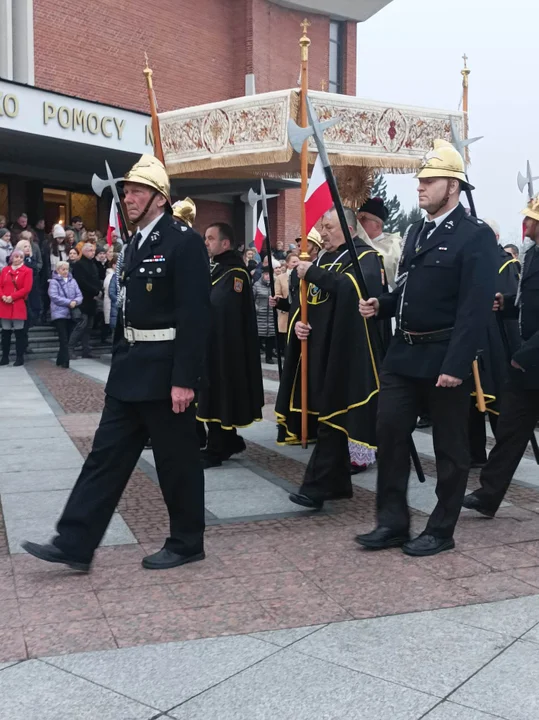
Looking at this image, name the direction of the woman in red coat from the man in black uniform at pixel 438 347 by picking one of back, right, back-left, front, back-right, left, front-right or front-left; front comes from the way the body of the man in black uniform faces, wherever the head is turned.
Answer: right

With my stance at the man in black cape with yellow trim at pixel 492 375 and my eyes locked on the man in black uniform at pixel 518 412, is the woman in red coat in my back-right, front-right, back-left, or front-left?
back-right

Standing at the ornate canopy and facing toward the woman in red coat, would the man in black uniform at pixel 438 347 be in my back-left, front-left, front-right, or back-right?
back-left

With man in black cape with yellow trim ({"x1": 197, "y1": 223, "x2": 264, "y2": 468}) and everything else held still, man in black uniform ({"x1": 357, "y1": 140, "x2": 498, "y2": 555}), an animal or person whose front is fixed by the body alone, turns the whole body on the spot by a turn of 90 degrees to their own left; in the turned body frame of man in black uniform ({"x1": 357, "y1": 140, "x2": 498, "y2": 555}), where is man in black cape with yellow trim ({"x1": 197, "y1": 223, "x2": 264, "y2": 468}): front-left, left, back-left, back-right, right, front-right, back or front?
back

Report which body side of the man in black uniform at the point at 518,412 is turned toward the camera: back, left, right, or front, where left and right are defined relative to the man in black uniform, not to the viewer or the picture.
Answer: left
